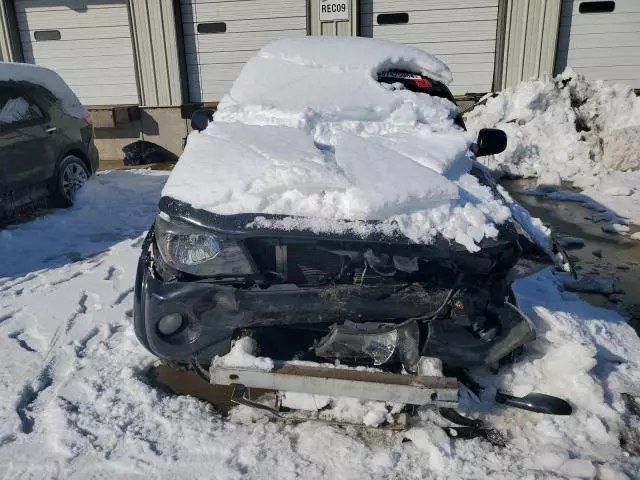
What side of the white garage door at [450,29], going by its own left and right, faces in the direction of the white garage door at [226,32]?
right

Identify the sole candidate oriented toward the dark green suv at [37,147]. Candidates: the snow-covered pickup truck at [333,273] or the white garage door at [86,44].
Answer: the white garage door

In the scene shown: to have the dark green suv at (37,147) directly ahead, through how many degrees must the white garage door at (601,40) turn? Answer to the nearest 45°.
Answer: approximately 45° to its right

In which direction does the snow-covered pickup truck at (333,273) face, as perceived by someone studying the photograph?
facing the viewer

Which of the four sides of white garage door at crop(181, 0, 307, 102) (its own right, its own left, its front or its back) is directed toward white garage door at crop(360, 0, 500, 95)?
left

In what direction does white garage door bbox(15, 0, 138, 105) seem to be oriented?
toward the camera

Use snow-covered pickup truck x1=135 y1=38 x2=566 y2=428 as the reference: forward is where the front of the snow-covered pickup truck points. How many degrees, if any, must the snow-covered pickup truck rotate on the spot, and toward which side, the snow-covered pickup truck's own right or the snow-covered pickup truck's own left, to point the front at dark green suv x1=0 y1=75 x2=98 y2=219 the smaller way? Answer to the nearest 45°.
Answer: approximately 135° to the snow-covered pickup truck's own right

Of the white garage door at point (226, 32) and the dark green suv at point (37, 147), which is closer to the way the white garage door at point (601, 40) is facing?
the dark green suv

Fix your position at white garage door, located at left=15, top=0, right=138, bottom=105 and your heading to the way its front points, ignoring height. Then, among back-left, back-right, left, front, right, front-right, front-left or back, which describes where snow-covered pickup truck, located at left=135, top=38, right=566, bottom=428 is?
front
